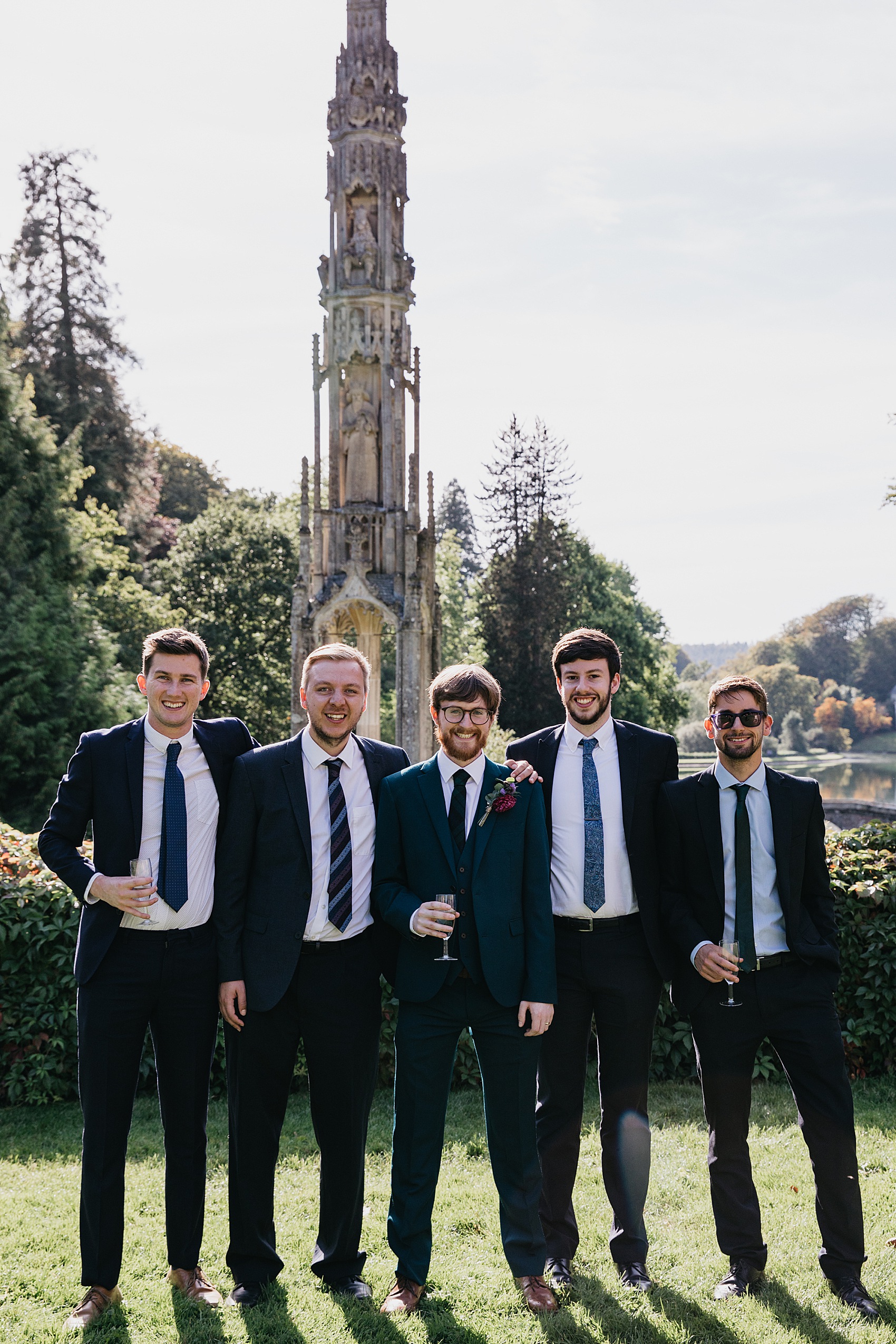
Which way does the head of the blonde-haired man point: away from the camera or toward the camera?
toward the camera

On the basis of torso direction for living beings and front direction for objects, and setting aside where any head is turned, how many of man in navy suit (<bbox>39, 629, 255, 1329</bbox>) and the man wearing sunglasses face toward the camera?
2

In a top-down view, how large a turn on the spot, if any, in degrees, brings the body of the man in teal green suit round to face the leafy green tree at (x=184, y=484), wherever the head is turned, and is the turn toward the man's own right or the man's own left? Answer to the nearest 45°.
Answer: approximately 180°

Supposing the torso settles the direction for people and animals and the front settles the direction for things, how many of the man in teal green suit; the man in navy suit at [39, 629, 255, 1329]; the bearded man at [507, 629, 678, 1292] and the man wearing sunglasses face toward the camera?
4

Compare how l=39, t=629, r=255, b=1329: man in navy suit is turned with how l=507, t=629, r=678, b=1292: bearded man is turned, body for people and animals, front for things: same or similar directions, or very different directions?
same or similar directions

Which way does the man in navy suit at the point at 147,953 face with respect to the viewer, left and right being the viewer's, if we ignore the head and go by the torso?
facing the viewer

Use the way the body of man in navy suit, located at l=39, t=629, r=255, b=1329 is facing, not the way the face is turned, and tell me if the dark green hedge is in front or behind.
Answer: behind

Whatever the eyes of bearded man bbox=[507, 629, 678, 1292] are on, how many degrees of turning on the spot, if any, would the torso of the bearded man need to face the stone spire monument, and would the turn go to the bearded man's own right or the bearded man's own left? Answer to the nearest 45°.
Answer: approximately 180°

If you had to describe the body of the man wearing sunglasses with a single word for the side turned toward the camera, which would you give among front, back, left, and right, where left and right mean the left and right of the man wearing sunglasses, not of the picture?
front

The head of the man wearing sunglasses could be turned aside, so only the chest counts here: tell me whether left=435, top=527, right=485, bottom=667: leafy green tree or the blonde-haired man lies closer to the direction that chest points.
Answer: the blonde-haired man

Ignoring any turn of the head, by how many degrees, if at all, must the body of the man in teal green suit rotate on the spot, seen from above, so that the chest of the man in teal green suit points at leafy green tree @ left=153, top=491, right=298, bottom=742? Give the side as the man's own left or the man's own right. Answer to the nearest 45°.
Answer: approximately 180°
